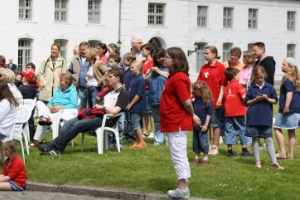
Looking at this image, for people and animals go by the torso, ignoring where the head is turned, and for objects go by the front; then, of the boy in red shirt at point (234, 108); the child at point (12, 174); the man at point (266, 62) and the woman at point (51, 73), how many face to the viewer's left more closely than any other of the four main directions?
2

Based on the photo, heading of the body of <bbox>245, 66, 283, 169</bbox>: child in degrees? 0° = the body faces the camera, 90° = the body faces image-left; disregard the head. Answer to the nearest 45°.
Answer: approximately 0°

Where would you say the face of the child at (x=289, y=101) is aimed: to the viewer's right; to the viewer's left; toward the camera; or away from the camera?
to the viewer's left

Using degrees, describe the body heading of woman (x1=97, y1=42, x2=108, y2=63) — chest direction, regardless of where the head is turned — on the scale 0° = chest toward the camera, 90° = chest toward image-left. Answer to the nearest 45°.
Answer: approximately 45°

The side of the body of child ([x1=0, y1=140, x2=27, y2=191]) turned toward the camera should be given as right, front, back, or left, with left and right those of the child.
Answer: left

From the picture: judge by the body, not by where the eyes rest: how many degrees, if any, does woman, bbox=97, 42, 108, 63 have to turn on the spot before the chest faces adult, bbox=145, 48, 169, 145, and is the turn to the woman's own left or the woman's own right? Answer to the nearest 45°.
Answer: approximately 90° to the woman's own left

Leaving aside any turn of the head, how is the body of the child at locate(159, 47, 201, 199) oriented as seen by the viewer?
to the viewer's left

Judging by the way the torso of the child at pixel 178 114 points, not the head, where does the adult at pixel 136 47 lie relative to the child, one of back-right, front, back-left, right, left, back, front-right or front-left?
right

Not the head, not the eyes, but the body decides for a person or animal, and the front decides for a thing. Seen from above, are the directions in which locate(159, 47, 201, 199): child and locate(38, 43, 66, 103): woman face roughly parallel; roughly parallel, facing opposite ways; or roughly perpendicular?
roughly perpendicular
